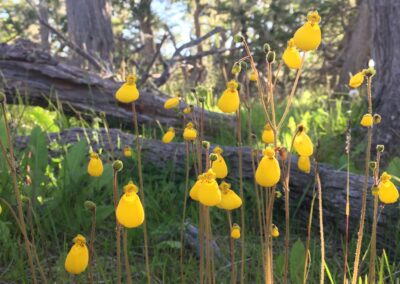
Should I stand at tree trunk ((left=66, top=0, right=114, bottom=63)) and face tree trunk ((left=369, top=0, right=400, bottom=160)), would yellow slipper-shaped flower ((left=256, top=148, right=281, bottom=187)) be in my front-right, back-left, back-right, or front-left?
front-right

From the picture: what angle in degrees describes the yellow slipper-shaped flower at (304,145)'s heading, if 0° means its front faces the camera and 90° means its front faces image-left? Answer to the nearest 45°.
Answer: approximately 0°

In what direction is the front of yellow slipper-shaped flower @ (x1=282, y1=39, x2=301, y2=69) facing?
toward the camera

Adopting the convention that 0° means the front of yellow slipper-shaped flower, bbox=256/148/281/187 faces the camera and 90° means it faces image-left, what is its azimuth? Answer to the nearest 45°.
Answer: approximately 0°

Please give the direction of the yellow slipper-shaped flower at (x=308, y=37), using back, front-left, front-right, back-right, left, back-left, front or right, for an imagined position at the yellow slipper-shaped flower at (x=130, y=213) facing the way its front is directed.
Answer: left
